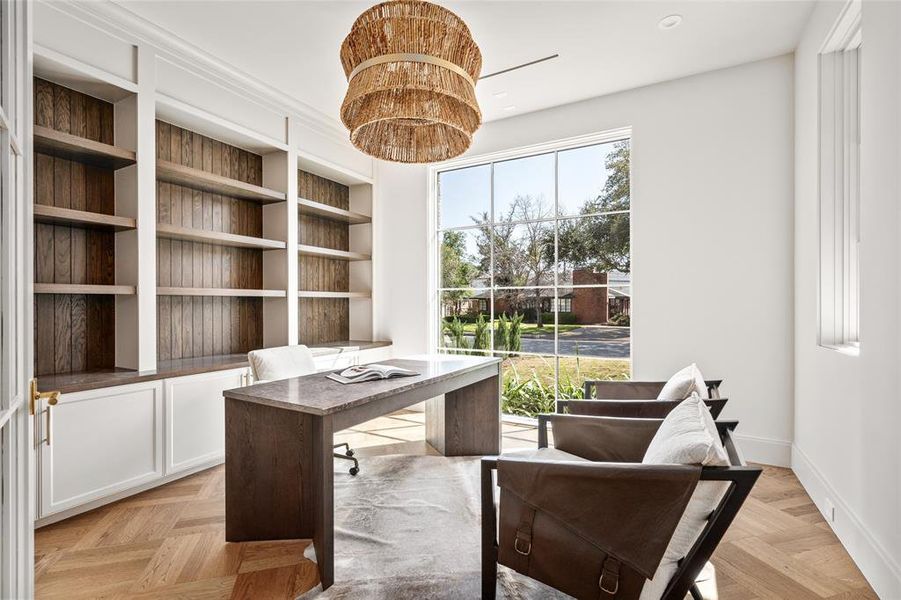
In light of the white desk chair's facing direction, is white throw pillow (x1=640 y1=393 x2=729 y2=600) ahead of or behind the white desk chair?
ahead

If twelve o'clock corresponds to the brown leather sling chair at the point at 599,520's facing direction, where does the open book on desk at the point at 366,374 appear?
The open book on desk is roughly at 1 o'clock from the brown leather sling chair.

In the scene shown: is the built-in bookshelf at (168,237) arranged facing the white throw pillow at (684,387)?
yes

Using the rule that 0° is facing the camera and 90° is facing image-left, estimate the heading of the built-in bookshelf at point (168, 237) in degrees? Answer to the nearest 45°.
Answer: approximately 315°

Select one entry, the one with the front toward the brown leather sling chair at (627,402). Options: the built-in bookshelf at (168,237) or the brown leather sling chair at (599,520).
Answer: the built-in bookshelf

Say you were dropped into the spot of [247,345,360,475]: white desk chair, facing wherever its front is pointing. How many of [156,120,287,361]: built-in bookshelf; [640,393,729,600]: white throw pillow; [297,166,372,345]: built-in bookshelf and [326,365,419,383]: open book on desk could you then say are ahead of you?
2

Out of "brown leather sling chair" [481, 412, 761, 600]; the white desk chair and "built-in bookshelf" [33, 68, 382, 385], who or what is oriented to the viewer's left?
the brown leather sling chair

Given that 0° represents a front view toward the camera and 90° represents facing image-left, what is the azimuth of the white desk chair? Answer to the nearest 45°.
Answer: approximately 315°

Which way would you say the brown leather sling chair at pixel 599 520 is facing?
to the viewer's left

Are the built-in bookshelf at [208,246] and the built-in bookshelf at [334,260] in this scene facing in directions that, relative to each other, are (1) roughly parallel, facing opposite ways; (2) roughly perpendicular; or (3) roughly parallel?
roughly parallel

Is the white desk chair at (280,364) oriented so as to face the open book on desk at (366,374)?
yes

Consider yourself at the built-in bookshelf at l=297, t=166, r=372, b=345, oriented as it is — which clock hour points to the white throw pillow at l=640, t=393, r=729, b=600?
The white throw pillow is roughly at 1 o'clock from the built-in bookshelf.

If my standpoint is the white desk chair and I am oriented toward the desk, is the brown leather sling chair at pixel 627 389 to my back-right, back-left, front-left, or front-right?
front-left

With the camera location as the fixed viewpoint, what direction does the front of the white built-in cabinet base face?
facing the viewer and to the right of the viewer

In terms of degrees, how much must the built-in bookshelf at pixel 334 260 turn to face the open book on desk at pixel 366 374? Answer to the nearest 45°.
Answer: approximately 45° to its right

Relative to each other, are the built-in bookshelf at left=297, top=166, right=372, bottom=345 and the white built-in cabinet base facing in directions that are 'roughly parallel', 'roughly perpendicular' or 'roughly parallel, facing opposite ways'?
roughly parallel
